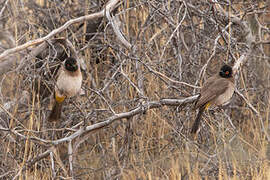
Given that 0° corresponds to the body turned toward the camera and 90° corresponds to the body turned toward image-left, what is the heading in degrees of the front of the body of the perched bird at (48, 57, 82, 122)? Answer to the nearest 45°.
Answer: approximately 315°

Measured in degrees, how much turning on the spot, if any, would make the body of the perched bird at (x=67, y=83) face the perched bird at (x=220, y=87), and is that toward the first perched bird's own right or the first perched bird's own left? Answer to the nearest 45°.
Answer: approximately 45° to the first perched bird's own left
